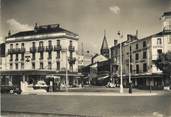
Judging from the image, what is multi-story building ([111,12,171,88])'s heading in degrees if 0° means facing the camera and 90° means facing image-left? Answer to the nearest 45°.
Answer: approximately 45°

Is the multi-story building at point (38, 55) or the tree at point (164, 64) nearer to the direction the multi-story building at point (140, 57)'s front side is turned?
the multi-story building

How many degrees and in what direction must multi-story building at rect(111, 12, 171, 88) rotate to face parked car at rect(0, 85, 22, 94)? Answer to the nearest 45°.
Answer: approximately 45° to its right

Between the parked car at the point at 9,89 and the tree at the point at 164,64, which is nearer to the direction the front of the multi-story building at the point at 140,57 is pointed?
the parked car
